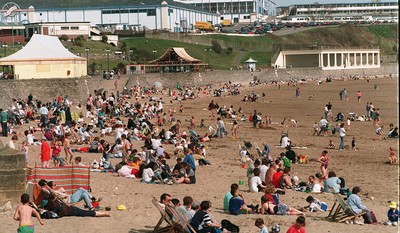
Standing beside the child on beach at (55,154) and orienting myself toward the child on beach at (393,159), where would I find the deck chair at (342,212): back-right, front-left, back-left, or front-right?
front-right

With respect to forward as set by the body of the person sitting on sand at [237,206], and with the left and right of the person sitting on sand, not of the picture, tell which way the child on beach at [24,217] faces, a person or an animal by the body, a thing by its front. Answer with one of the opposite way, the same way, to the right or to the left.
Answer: to the left

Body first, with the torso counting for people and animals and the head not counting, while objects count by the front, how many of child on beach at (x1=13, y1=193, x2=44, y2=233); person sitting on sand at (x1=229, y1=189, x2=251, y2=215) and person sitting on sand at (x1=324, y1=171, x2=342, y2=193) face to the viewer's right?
1

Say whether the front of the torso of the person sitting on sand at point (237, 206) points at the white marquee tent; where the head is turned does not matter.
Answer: no

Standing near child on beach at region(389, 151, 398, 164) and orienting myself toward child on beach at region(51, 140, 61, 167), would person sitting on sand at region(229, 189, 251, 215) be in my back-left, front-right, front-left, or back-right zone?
front-left

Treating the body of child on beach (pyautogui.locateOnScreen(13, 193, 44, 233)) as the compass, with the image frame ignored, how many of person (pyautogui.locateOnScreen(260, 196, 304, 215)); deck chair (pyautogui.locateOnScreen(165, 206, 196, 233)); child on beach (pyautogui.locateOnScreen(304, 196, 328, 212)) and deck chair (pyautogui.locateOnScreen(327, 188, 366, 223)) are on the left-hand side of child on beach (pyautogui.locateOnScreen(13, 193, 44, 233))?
0
